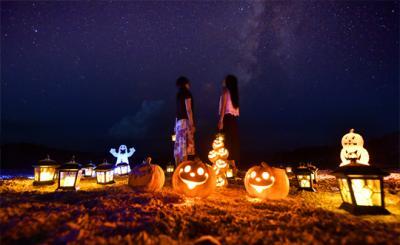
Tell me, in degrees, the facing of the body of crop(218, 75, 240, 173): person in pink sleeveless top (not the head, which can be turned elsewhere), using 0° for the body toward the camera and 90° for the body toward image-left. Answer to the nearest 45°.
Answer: approximately 135°

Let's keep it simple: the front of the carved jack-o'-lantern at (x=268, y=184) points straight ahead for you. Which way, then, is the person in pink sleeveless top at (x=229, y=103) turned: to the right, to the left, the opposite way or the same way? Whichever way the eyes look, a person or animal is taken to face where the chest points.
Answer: to the right

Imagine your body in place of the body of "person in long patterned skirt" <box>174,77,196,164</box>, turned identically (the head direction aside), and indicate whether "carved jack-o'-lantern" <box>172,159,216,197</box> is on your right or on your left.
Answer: on your right

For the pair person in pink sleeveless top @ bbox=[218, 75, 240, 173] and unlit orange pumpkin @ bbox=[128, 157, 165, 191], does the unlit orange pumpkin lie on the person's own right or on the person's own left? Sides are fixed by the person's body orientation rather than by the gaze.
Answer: on the person's own left

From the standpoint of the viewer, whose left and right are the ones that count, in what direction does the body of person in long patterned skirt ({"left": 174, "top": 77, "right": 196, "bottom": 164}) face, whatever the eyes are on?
facing away from the viewer and to the right of the viewer

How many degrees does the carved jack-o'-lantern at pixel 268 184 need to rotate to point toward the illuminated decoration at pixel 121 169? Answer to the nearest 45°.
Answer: approximately 90° to its right
